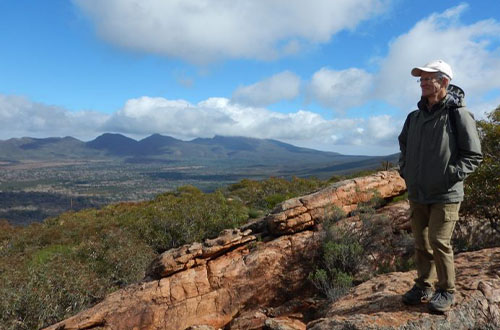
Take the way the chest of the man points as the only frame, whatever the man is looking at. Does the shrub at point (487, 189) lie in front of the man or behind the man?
behind

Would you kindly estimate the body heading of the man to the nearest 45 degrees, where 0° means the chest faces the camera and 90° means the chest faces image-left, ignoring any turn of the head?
approximately 45°

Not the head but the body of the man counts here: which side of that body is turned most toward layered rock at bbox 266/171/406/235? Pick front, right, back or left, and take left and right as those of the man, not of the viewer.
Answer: right

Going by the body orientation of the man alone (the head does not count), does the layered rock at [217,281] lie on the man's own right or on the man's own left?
on the man's own right
